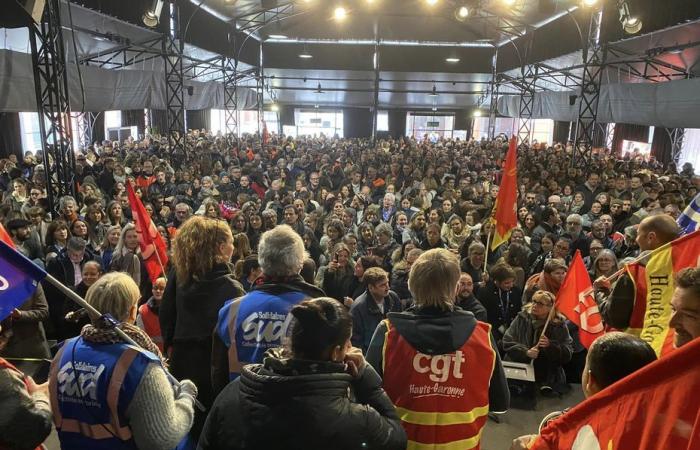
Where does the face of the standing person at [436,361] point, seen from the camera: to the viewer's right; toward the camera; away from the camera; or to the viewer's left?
away from the camera

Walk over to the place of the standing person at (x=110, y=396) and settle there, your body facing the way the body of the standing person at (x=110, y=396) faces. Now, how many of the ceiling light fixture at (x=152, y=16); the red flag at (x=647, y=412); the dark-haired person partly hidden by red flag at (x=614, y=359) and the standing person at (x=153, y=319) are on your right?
2

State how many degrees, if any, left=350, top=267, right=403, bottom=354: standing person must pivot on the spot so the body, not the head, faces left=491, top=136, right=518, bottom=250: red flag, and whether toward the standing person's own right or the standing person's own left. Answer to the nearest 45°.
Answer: approximately 90° to the standing person's own left

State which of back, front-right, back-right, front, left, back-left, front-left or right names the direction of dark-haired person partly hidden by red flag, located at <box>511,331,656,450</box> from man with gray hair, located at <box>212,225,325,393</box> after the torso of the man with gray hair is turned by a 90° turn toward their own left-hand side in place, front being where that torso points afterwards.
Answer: back-left

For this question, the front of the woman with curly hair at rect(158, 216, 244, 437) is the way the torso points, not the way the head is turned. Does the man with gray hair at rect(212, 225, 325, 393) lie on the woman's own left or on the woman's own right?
on the woman's own right

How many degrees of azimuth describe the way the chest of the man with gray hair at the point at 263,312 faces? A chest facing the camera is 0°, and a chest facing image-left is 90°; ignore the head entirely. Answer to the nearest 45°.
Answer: approximately 180°

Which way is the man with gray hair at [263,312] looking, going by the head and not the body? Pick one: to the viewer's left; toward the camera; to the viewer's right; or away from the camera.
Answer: away from the camera

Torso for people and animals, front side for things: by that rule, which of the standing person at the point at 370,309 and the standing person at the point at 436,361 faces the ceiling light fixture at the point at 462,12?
the standing person at the point at 436,361

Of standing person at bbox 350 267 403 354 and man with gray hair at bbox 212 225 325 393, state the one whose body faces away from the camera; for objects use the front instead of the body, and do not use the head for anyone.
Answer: the man with gray hair

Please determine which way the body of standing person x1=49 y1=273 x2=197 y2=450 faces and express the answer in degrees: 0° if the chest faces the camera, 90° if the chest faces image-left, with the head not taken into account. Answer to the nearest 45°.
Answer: approximately 225°

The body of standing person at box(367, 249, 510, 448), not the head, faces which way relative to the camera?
away from the camera

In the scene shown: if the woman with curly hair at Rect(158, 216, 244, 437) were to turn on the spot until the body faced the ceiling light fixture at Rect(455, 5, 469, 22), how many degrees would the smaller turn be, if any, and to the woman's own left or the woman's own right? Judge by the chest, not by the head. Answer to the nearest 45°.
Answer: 0° — they already face it

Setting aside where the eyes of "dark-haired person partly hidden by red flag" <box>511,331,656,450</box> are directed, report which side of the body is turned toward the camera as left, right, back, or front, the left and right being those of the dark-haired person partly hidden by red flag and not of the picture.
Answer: back

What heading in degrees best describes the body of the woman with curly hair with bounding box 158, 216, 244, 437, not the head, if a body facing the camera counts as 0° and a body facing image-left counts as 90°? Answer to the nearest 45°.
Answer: approximately 225°
